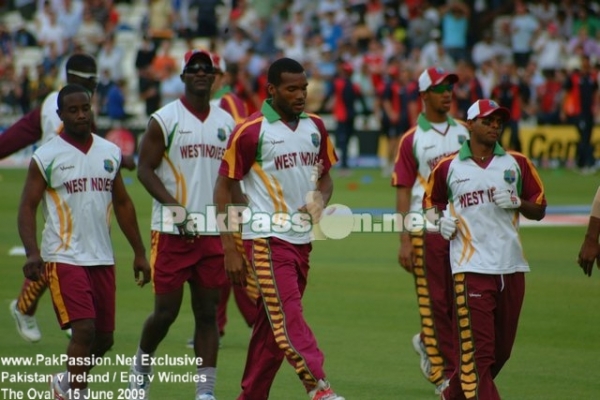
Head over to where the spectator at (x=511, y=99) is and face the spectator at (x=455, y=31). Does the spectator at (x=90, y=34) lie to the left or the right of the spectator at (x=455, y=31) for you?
left

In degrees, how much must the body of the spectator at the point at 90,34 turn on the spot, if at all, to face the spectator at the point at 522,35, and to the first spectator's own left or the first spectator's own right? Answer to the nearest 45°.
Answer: approximately 90° to the first spectator's own left

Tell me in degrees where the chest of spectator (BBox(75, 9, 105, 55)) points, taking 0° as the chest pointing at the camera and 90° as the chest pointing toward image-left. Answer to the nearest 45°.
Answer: approximately 0°
